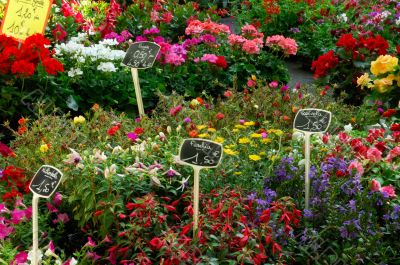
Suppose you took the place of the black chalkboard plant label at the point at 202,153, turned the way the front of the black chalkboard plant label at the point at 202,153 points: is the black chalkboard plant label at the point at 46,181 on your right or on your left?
on your right

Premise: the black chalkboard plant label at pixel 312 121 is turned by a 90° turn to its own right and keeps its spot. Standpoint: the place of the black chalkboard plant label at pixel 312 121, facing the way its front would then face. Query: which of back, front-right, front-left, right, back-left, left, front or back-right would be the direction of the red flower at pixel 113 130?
front

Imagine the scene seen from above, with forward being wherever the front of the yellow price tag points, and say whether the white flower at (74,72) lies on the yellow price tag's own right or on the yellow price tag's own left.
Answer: on the yellow price tag's own left

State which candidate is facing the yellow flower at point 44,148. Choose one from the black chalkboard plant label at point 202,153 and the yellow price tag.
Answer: the yellow price tag

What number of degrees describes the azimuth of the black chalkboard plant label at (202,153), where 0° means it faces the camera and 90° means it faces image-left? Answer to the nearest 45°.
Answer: approximately 0°

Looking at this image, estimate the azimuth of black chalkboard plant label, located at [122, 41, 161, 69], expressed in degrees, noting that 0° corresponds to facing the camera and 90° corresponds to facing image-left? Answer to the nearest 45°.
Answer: approximately 0°

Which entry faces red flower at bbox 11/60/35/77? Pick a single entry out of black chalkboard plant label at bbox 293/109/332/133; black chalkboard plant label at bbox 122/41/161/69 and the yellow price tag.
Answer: the yellow price tag
